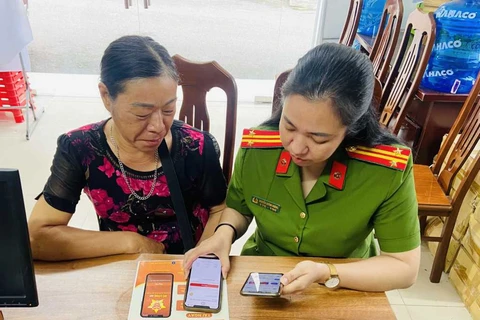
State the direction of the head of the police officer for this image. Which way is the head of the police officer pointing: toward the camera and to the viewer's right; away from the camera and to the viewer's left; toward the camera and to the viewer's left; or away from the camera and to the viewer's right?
toward the camera and to the viewer's left

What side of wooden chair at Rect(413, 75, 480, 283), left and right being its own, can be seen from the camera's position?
left

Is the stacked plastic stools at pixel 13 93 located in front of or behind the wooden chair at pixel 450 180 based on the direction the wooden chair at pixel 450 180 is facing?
in front

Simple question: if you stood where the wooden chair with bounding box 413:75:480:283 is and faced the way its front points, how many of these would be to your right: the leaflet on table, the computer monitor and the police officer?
0

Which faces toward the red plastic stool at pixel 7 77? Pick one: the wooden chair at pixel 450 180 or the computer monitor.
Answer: the wooden chair

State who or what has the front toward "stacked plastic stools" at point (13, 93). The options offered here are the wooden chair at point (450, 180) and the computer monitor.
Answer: the wooden chair

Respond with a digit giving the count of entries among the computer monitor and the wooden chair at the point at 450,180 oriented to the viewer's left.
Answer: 1

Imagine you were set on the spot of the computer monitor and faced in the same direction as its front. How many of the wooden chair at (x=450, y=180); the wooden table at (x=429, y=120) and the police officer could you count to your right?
0

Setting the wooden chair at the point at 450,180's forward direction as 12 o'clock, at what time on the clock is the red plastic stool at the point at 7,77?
The red plastic stool is roughly at 12 o'clock from the wooden chair.
